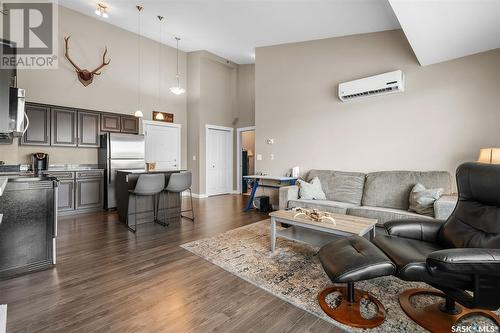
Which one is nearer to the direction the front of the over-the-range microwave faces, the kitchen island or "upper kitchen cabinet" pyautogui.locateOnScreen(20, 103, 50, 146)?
the kitchen island

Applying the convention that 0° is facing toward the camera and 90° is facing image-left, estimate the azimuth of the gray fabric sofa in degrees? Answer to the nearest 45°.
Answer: approximately 45°

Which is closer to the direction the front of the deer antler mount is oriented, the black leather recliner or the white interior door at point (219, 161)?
the black leather recliner

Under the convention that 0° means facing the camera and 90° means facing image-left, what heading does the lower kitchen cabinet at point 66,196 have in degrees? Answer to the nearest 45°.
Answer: approximately 0°

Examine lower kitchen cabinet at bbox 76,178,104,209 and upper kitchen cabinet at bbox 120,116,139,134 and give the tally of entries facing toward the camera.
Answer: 2

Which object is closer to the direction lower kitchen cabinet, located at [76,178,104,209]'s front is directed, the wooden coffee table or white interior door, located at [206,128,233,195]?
the wooden coffee table
